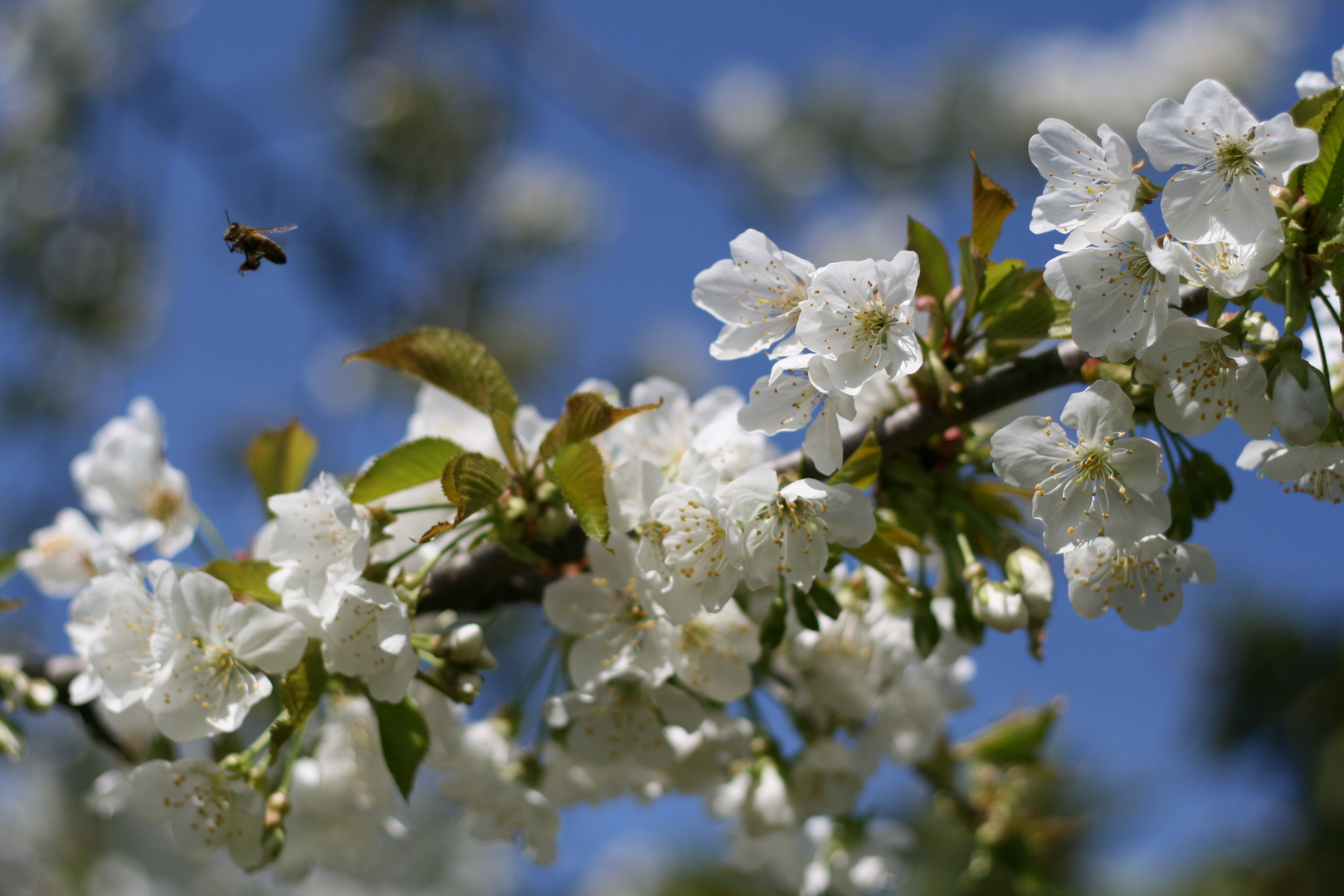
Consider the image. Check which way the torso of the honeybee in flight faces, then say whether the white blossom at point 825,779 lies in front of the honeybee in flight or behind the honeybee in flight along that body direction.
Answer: behind

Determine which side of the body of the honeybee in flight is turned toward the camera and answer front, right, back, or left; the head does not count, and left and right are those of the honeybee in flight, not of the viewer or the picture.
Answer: left

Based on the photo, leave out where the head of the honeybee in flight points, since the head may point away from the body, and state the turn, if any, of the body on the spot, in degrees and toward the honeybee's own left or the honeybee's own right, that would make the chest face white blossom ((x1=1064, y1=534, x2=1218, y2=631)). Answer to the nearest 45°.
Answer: approximately 135° to the honeybee's own left

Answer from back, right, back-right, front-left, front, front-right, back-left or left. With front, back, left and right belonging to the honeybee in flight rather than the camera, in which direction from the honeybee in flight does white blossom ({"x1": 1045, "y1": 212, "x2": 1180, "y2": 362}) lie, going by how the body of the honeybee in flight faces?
back-left

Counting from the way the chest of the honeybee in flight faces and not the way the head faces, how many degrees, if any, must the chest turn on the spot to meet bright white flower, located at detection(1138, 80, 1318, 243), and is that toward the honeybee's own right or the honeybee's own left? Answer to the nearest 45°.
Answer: approximately 135° to the honeybee's own left

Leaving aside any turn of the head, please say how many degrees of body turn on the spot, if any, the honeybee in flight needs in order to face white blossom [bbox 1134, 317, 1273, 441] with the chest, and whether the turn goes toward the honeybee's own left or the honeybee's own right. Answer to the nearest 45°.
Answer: approximately 135° to the honeybee's own left
